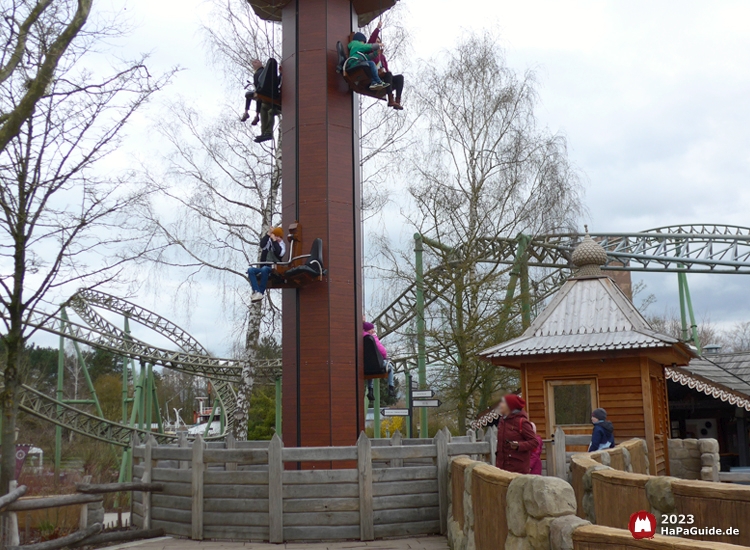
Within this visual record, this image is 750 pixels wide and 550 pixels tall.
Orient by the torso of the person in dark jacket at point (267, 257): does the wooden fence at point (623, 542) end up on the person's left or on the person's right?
on the person's left

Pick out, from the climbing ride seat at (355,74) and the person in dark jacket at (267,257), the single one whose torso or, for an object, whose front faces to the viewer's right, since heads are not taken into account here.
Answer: the climbing ride seat

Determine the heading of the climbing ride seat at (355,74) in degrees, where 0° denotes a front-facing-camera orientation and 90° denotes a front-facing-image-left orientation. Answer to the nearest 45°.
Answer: approximately 270°

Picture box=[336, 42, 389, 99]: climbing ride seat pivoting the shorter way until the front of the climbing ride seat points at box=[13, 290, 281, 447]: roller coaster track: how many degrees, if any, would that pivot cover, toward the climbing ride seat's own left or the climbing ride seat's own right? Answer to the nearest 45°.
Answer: approximately 135° to the climbing ride seat's own left

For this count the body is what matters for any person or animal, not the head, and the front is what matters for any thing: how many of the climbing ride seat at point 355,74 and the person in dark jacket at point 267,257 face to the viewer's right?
1

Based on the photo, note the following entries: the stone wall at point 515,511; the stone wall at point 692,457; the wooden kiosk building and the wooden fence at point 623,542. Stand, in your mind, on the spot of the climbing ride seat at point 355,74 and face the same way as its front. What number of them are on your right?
2
